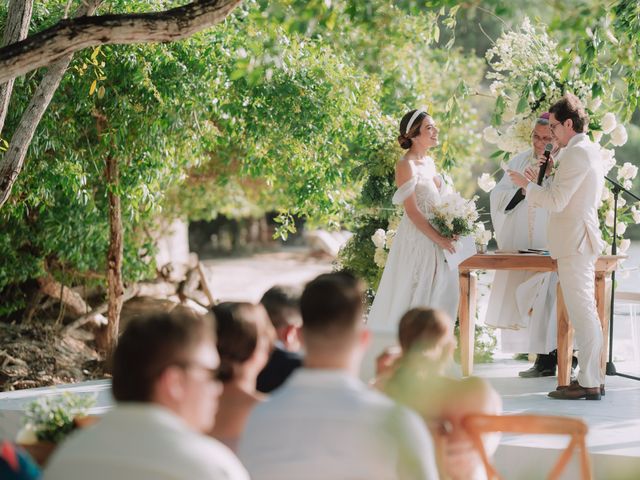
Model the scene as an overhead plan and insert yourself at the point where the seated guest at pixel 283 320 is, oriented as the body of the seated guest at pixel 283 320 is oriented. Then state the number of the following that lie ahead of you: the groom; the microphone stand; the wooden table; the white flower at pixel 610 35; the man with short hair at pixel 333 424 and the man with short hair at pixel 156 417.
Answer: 4

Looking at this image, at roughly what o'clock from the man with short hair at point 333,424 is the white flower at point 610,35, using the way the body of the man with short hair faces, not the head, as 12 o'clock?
The white flower is roughly at 1 o'clock from the man with short hair.

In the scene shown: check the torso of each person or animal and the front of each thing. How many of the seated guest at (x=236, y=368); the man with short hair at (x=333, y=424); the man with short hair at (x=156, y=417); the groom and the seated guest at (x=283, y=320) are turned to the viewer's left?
1

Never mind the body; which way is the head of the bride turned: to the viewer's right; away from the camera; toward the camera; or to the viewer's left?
to the viewer's right

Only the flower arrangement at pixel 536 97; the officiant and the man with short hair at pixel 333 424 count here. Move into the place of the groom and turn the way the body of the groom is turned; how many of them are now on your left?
1

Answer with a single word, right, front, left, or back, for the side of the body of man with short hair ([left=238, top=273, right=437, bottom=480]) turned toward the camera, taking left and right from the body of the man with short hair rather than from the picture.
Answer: back

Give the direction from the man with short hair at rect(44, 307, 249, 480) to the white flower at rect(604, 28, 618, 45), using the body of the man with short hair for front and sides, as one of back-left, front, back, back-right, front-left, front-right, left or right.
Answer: front

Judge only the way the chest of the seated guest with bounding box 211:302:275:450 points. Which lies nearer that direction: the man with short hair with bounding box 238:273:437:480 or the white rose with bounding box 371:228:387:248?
the white rose

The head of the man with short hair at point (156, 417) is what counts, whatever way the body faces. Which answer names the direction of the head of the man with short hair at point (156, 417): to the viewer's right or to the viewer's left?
to the viewer's right

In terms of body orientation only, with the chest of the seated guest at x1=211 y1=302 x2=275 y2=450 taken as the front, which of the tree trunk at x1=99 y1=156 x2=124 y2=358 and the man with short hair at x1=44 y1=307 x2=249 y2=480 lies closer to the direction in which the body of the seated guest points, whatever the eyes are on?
the tree trunk

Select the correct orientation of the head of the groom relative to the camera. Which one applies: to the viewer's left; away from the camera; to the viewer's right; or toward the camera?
to the viewer's left

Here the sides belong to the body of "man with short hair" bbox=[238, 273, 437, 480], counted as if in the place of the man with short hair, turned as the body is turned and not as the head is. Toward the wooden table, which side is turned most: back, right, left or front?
front

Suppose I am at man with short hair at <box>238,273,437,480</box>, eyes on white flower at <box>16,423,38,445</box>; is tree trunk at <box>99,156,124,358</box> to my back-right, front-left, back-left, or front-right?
front-right

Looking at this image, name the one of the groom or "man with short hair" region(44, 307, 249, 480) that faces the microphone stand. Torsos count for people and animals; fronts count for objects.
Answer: the man with short hair

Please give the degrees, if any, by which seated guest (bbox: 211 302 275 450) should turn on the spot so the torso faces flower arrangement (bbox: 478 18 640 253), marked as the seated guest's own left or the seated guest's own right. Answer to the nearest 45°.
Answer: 0° — they already face it

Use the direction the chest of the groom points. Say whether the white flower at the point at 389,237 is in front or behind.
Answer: in front

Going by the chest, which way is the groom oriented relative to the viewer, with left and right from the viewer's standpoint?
facing to the left of the viewer

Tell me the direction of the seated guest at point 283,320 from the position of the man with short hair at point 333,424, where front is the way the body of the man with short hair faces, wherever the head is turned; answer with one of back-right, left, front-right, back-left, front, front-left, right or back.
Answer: front
